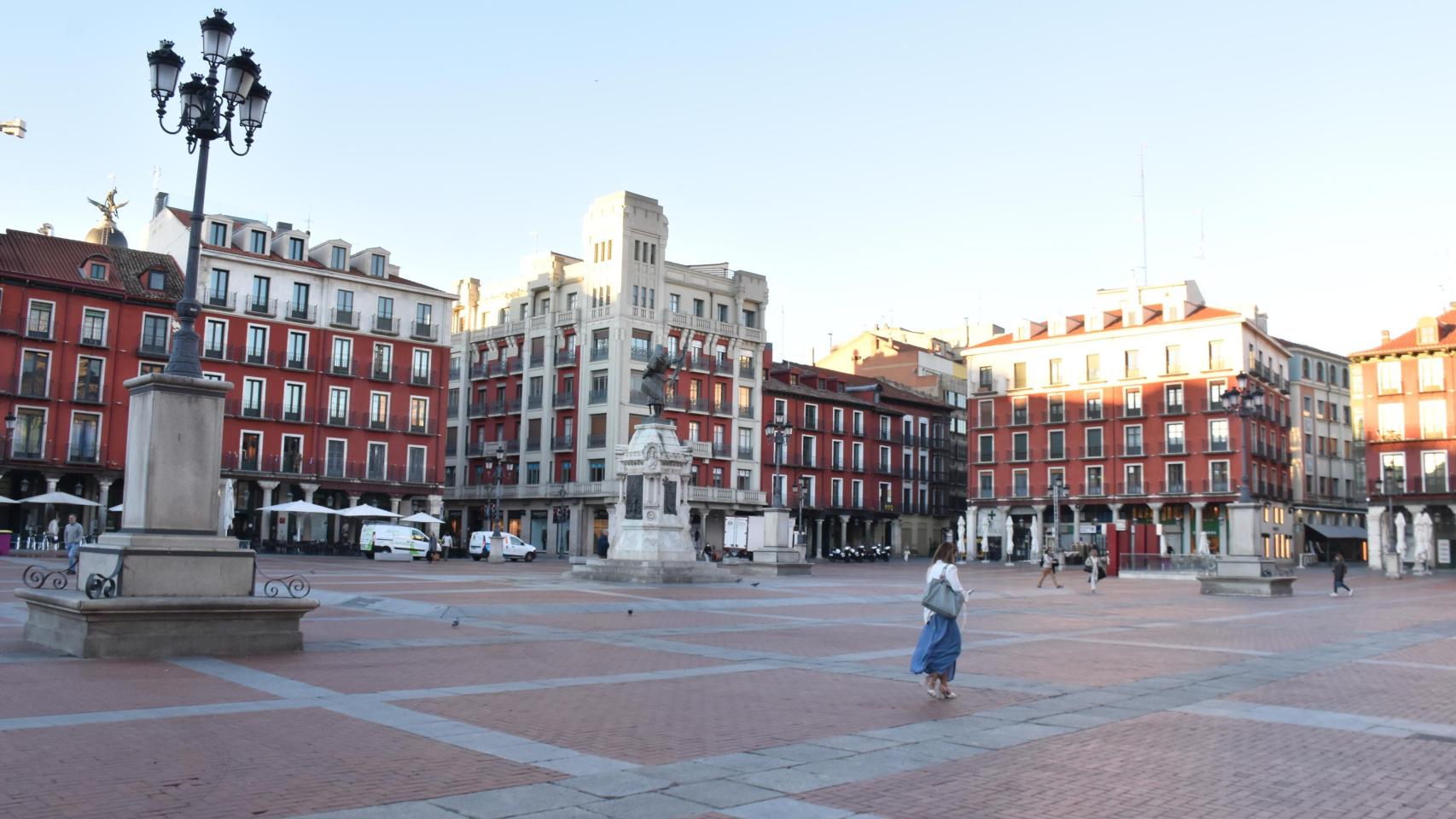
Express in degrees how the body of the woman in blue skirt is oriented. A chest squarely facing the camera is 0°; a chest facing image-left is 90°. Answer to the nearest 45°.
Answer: approximately 225°

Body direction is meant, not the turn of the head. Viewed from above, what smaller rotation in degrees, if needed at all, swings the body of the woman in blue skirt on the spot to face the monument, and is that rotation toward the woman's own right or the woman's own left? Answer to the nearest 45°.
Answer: approximately 45° to the woman's own left

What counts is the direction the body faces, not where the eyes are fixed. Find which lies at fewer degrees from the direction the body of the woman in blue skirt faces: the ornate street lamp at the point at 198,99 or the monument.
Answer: the monument

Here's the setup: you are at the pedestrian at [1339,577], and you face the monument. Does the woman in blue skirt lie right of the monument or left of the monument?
left

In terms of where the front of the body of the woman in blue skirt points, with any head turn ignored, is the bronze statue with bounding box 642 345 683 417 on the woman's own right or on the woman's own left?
on the woman's own left

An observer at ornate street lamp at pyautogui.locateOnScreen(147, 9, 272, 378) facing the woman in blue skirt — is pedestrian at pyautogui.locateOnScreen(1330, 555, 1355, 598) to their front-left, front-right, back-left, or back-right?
front-left

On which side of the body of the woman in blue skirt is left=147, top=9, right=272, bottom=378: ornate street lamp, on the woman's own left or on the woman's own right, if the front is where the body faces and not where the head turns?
on the woman's own left
